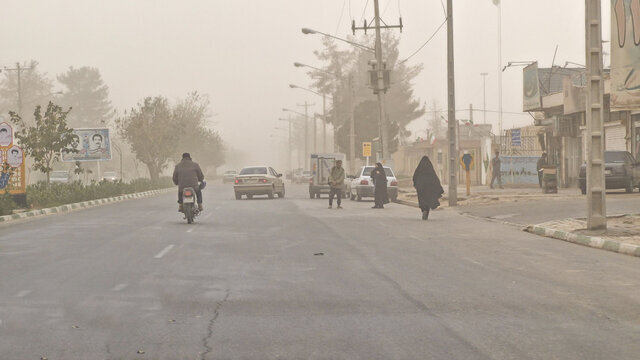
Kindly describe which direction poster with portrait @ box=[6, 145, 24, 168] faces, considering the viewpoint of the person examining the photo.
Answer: facing the viewer

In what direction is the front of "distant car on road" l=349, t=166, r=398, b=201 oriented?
away from the camera

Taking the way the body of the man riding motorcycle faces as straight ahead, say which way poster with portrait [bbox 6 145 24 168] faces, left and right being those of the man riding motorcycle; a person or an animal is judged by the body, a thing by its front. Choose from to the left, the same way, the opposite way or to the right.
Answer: the opposite way

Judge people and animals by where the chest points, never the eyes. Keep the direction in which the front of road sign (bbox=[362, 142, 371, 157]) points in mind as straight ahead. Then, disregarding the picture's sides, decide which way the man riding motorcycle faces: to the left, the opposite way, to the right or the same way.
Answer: the opposite way

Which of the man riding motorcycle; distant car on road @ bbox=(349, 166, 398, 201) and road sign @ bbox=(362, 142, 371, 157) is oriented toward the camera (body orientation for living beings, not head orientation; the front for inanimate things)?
the road sign

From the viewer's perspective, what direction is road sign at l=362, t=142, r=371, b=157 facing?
toward the camera

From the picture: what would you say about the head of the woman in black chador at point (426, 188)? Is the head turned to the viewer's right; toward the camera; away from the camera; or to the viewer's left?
away from the camera

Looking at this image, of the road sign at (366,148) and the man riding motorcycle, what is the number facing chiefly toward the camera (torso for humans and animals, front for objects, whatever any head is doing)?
1

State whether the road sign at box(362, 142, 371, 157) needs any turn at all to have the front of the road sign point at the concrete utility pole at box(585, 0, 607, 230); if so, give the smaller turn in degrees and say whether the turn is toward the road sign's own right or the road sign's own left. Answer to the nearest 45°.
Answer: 0° — it already faces it
